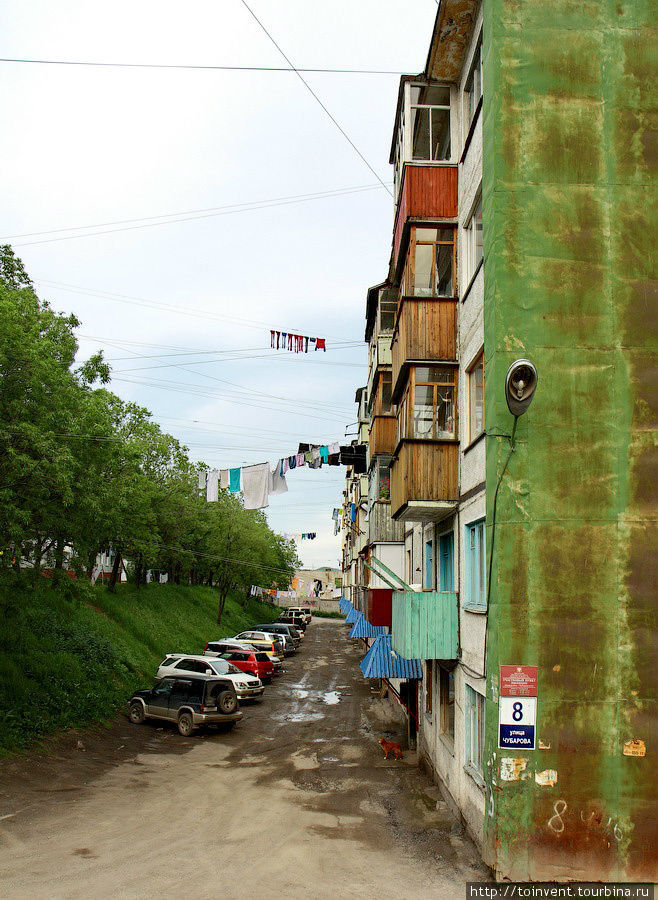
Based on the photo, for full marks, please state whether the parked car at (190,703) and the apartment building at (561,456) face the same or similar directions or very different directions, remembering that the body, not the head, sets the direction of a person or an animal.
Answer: same or similar directions

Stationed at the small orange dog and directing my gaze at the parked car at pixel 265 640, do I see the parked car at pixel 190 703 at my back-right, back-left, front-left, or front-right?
front-left

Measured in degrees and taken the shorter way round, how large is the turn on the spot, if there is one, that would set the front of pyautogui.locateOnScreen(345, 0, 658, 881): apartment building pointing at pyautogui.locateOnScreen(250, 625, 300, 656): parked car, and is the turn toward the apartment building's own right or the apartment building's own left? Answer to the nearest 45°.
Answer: approximately 90° to the apartment building's own right

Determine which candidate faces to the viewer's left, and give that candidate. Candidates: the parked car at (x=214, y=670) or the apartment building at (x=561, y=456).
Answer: the apartment building

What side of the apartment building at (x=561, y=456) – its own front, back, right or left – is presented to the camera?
left

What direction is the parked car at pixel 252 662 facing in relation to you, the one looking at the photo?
facing away from the viewer and to the left of the viewer

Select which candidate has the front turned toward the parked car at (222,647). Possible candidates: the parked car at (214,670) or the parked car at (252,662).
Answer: the parked car at (252,662)

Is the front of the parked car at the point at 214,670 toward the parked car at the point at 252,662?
no

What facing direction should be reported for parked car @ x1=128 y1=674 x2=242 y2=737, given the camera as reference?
facing away from the viewer and to the left of the viewer

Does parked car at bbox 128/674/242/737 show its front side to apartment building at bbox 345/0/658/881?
no

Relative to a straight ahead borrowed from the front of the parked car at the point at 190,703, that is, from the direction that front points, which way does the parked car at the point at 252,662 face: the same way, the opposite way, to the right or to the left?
the same way

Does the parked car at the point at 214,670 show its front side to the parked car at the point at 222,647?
no

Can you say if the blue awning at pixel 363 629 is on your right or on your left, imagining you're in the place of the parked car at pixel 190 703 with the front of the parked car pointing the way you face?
on your right
